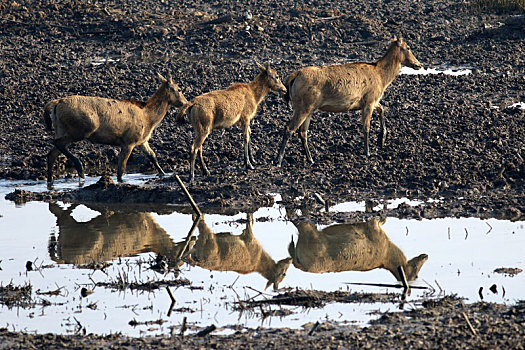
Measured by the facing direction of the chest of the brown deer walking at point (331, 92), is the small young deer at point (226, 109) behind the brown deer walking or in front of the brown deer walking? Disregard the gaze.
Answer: behind

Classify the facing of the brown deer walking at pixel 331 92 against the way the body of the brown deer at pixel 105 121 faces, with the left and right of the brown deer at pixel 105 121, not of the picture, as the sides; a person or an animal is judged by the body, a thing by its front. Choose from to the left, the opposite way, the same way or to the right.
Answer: the same way

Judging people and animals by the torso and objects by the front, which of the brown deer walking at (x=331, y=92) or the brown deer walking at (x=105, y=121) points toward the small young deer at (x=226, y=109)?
the brown deer walking at (x=105, y=121)

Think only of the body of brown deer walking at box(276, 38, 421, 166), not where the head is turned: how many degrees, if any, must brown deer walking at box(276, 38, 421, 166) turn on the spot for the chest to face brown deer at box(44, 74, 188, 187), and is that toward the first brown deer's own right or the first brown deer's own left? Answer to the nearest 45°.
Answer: approximately 180°

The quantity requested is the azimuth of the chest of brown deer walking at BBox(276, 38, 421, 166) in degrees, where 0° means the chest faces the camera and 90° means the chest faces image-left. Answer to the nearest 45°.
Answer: approximately 270°

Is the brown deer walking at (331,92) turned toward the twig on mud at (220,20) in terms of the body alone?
no

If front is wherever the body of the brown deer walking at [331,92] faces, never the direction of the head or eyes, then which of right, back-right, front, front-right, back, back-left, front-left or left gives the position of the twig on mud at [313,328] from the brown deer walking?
right

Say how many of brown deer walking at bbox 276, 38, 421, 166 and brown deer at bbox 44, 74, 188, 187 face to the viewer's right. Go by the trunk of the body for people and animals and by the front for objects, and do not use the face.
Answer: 2

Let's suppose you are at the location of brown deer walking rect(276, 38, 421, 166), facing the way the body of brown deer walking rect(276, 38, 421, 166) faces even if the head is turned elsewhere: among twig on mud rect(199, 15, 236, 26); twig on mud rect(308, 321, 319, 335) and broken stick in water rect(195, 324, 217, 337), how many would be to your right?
2

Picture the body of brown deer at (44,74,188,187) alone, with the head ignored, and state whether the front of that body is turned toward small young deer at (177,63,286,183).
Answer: yes

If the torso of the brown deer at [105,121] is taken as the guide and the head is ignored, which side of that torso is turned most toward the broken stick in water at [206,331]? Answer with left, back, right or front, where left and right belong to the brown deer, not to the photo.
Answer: right

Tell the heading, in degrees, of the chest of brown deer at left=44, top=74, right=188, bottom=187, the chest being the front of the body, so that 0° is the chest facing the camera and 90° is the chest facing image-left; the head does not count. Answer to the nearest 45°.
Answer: approximately 270°

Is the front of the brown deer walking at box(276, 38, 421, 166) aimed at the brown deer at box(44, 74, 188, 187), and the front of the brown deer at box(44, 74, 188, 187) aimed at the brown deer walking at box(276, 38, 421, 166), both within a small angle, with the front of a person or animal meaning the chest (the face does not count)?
no

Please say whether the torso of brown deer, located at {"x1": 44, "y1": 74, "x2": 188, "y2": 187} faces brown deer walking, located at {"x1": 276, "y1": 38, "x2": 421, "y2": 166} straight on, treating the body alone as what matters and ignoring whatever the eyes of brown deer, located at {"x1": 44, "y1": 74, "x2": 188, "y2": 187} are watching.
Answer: yes
